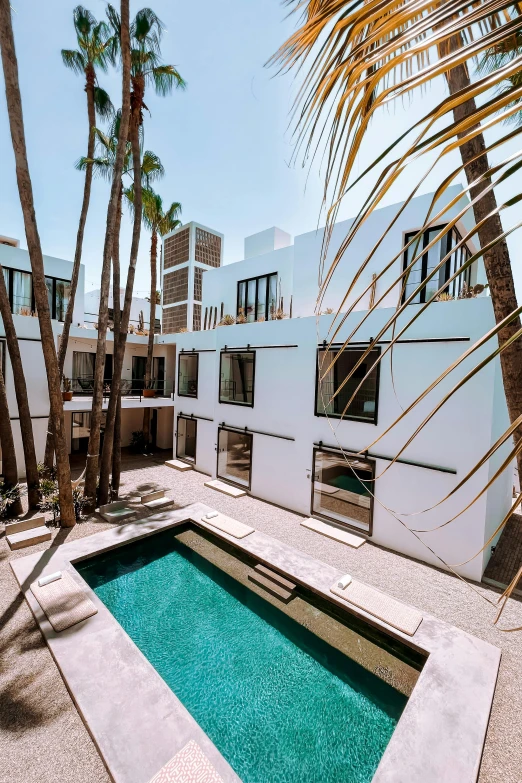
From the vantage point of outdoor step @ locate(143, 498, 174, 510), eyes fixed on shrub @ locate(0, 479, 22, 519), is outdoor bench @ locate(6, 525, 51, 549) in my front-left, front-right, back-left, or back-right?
front-left

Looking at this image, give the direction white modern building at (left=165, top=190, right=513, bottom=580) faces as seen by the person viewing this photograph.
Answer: facing the viewer and to the left of the viewer

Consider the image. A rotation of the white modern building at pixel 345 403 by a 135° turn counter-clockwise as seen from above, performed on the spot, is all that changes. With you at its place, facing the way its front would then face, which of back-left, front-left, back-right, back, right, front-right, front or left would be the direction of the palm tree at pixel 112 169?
back

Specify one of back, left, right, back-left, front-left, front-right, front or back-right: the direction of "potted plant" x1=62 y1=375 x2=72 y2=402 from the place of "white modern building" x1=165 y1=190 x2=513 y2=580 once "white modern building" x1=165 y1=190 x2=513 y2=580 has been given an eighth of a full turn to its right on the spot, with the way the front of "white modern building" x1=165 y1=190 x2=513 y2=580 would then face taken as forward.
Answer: front

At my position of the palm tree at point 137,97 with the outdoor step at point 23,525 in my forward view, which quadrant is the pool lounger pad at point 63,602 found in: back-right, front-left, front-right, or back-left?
front-left

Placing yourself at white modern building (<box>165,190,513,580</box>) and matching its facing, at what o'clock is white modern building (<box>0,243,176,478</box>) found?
white modern building (<box>0,243,176,478</box>) is roughly at 2 o'clock from white modern building (<box>165,190,513,580</box>).

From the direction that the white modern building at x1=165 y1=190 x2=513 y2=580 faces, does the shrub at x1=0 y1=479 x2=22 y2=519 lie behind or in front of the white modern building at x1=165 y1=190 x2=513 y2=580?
in front

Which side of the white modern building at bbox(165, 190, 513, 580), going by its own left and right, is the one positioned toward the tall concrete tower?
right

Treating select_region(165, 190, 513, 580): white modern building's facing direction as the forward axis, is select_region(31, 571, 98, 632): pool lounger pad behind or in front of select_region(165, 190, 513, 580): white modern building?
in front

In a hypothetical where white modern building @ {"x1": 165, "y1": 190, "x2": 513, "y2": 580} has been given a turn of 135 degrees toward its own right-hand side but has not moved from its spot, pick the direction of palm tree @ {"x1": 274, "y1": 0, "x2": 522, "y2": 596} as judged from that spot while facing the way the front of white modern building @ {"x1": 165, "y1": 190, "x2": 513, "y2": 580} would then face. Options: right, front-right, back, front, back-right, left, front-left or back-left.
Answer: back

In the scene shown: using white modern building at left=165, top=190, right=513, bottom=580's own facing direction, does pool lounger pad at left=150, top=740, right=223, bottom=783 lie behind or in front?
in front
